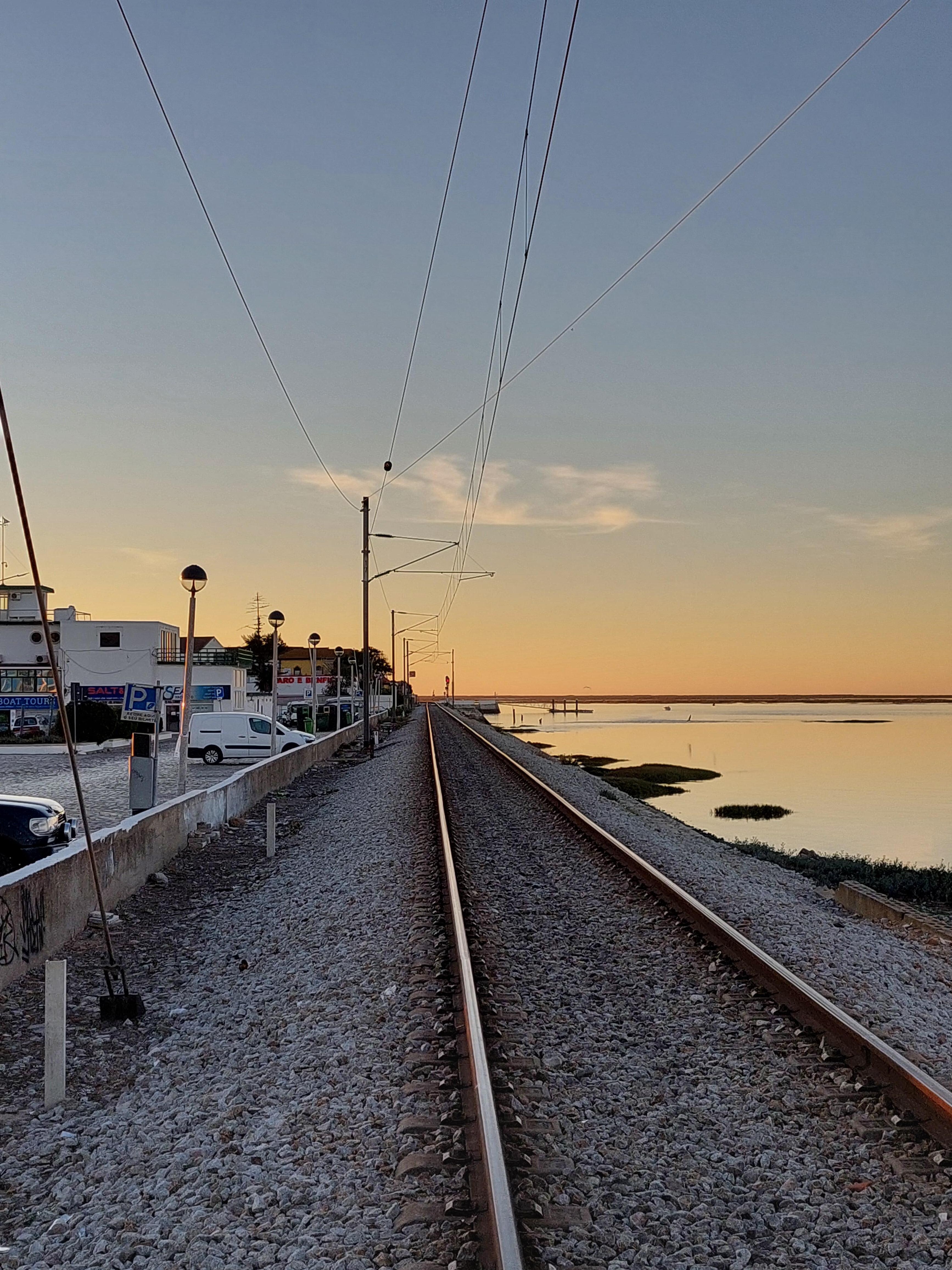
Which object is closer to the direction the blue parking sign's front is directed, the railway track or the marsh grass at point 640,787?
the railway track

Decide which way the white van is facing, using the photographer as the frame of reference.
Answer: facing to the right of the viewer

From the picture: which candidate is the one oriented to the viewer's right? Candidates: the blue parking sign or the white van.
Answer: the white van

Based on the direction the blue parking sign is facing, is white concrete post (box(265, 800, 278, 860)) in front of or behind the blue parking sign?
in front

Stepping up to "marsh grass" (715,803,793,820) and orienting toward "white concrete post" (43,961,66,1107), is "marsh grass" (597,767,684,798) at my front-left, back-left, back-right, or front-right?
back-right

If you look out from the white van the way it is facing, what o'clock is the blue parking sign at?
The blue parking sign is roughly at 4 o'clock from the white van.

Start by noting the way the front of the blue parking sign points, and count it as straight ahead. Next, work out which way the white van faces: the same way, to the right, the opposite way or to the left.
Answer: to the left

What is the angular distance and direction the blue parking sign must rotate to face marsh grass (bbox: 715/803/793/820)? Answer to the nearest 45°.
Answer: approximately 90° to its left

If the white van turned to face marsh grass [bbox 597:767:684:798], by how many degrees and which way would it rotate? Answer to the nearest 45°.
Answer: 0° — it already faces it

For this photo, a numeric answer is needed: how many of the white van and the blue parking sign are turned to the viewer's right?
1

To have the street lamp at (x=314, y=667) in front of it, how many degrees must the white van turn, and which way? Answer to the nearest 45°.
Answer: approximately 45° to its left
